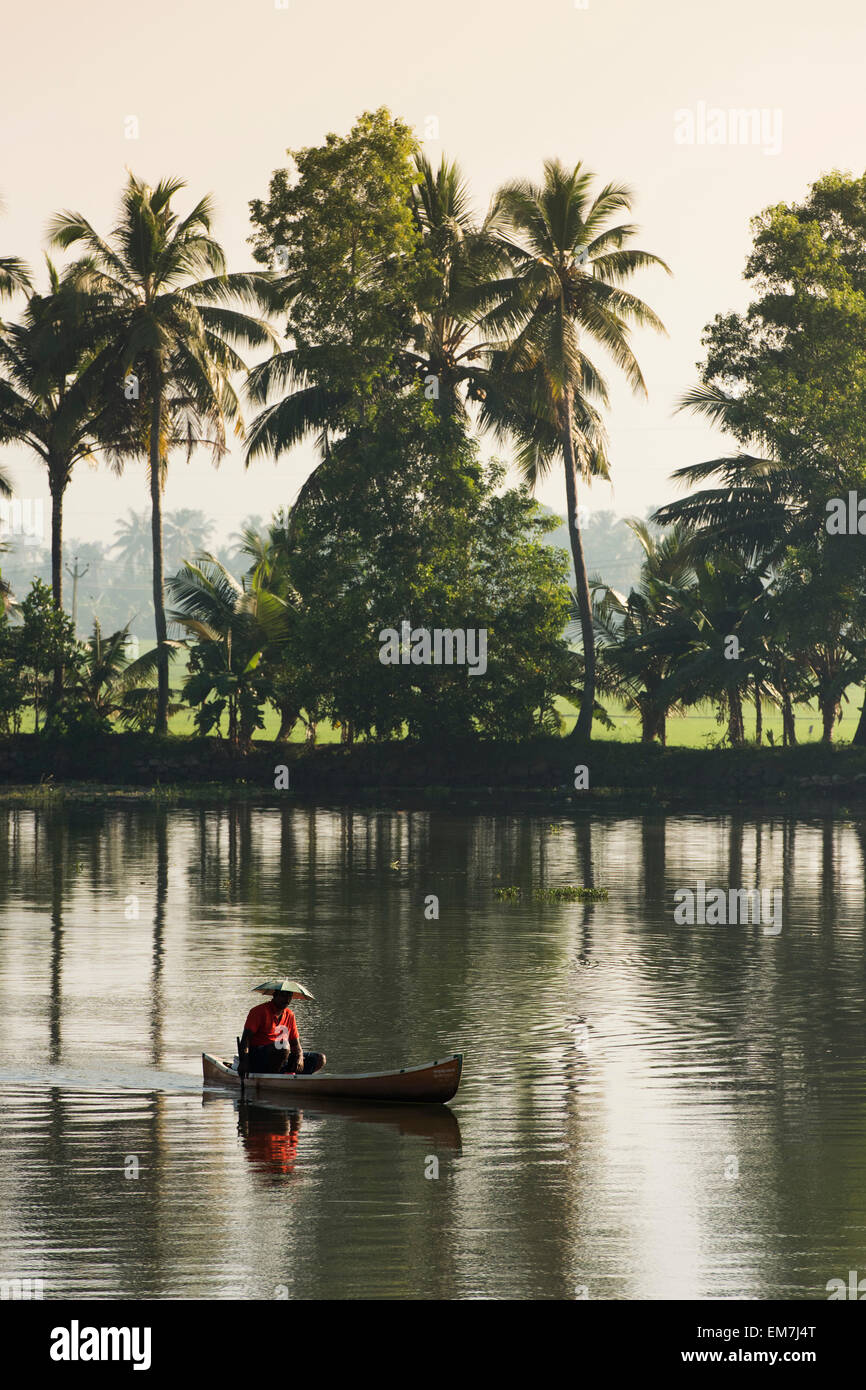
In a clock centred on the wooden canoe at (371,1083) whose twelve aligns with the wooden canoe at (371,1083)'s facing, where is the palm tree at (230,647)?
The palm tree is roughly at 9 o'clock from the wooden canoe.

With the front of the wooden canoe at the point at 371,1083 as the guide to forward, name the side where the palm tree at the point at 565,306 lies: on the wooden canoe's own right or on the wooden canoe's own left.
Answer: on the wooden canoe's own left

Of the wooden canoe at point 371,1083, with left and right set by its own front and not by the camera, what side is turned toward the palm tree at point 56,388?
left

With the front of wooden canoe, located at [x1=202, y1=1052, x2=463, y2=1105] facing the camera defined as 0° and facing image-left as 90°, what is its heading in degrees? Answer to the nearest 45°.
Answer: approximately 270°

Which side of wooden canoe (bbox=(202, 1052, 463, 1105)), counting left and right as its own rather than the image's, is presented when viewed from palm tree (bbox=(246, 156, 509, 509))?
left

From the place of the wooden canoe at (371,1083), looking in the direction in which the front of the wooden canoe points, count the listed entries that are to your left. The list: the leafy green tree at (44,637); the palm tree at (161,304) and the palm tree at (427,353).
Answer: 3

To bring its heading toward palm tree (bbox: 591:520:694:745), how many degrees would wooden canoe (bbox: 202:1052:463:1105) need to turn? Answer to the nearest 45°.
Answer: approximately 90° to its left

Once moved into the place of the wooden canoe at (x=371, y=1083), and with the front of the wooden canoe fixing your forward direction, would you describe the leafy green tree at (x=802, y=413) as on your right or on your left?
on your left

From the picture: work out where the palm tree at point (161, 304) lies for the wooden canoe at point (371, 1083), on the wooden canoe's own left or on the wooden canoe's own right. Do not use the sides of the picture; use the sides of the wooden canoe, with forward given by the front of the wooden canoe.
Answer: on the wooden canoe's own left
